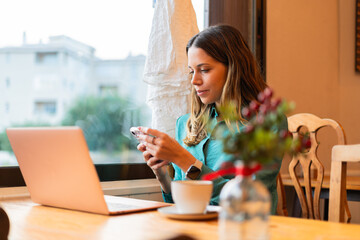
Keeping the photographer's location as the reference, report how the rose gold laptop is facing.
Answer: facing away from the viewer and to the right of the viewer

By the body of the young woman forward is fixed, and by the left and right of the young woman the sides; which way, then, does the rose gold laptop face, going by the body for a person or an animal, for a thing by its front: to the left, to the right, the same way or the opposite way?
the opposite way

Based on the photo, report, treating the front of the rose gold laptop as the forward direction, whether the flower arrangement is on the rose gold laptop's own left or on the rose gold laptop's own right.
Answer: on the rose gold laptop's own right

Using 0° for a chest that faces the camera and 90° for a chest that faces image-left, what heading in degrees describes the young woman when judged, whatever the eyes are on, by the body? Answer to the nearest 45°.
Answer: approximately 45°

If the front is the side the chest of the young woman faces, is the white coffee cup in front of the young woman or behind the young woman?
in front

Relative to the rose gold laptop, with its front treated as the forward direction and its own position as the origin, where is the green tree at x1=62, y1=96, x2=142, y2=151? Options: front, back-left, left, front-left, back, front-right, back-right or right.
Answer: front-left
